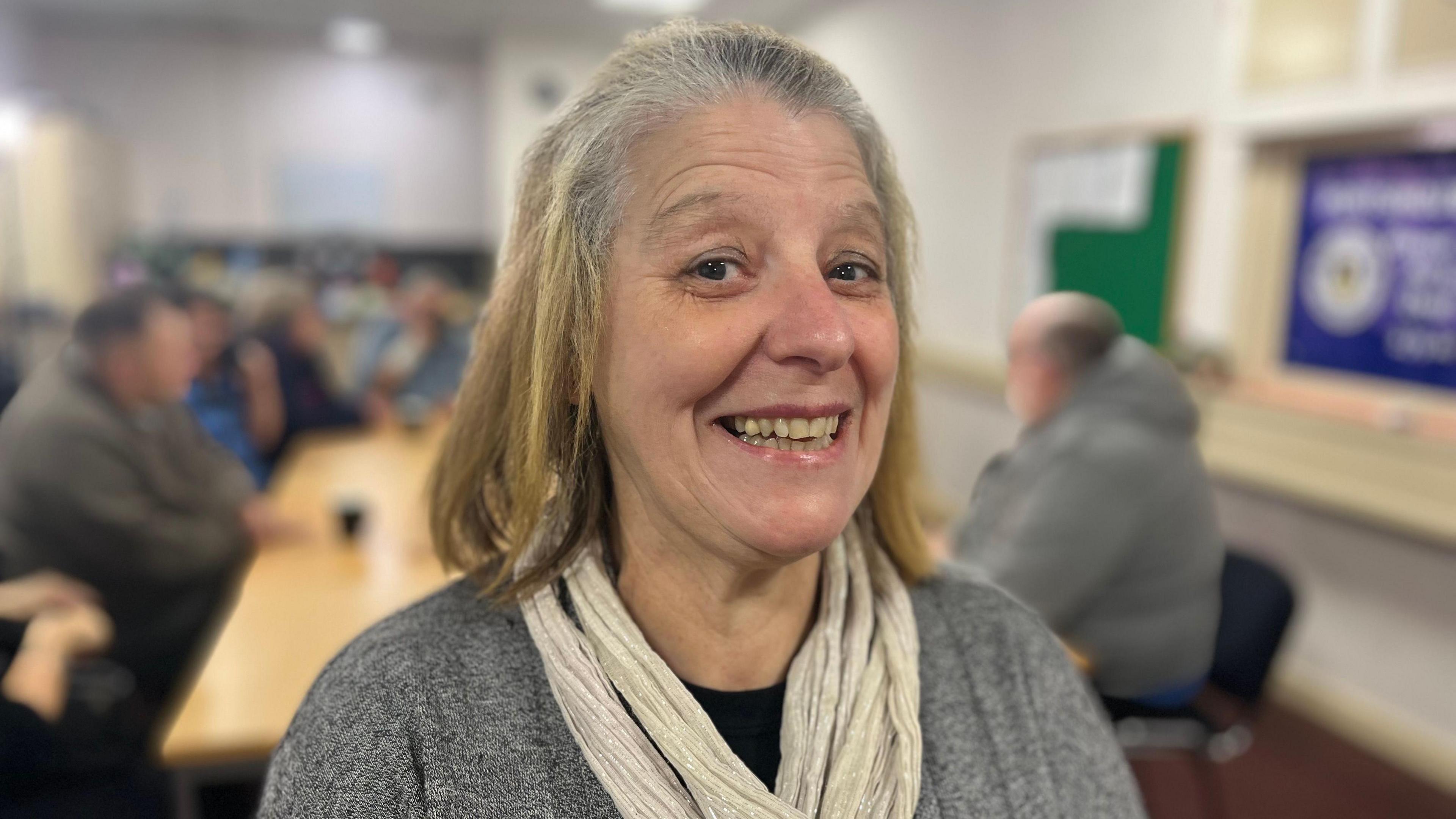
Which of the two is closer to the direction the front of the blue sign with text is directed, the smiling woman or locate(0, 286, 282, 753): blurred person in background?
the blurred person in background

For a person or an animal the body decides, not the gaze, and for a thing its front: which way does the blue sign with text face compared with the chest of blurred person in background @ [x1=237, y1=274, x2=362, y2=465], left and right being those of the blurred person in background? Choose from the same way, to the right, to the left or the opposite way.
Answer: the opposite way

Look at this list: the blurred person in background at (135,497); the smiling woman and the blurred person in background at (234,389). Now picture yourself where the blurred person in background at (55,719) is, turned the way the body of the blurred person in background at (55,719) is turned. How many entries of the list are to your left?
2

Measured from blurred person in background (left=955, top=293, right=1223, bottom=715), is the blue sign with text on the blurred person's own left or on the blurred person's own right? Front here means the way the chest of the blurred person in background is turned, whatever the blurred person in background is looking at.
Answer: on the blurred person's own right

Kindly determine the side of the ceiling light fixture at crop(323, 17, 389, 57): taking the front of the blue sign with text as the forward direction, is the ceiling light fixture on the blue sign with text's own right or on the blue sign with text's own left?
on the blue sign with text's own right

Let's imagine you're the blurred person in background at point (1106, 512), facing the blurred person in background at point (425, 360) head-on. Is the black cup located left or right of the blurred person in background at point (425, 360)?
left

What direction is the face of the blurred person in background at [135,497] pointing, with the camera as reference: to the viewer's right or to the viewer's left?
to the viewer's right

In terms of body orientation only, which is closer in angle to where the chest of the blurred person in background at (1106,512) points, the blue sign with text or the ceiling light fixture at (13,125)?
the ceiling light fixture

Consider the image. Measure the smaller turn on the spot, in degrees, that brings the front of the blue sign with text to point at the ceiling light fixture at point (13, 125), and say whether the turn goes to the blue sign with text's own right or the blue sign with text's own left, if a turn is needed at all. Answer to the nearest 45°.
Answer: approximately 45° to the blue sign with text's own right

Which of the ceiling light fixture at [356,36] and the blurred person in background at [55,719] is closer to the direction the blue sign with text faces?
the blurred person in background

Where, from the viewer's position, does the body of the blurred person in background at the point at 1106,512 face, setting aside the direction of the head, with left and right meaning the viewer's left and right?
facing to the left of the viewer

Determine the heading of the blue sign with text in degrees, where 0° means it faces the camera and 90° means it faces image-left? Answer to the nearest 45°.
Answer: approximately 45°

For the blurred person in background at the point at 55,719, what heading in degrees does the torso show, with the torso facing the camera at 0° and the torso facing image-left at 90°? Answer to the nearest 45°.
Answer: approximately 270°

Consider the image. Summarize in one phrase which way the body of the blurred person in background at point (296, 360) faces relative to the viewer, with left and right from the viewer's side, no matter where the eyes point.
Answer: facing to the right of the viewer
